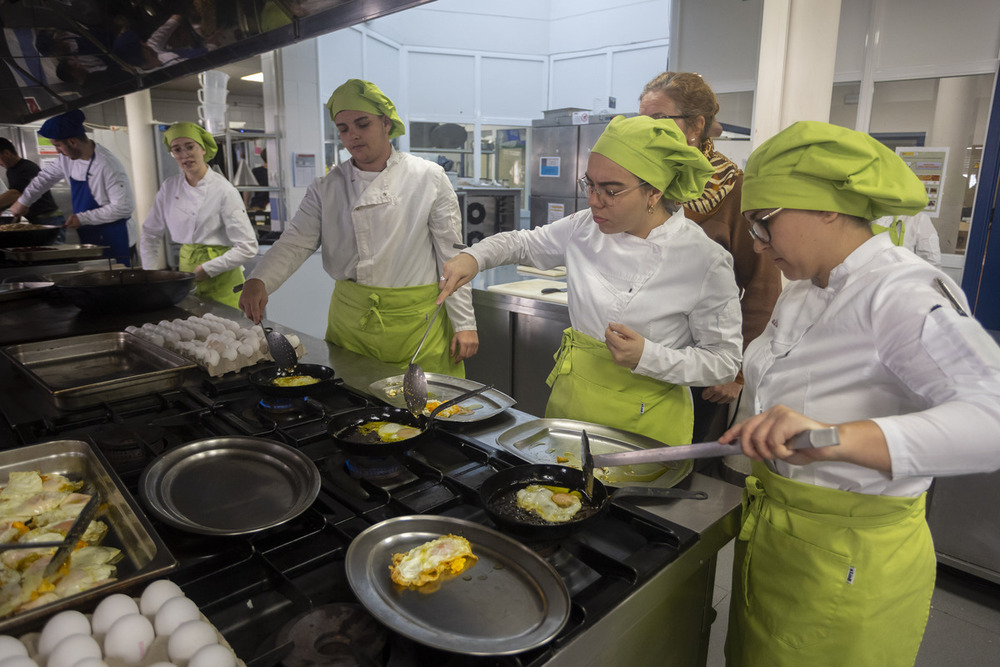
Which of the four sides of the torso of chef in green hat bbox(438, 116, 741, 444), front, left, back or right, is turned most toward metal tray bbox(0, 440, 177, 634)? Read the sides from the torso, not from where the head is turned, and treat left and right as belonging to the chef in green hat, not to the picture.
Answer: front

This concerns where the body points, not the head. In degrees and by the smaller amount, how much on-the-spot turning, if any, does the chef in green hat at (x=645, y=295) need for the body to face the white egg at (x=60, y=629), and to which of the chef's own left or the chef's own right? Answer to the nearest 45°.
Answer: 0° — they already face it

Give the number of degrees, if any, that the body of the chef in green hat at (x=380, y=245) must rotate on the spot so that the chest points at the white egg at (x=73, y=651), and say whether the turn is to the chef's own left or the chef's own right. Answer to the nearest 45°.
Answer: approximately 45° to the chef's own left

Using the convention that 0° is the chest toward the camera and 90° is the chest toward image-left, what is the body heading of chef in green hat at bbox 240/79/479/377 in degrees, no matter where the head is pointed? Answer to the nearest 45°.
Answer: approximately 45°

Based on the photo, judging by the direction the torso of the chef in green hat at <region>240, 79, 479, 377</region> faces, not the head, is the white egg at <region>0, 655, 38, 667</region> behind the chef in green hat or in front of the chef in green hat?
in front

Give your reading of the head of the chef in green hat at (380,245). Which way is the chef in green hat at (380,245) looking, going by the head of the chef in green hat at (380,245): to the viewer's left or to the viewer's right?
to the viewer's left

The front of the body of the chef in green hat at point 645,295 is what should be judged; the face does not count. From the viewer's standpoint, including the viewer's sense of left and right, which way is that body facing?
facing the viewer and to the left of the viewer

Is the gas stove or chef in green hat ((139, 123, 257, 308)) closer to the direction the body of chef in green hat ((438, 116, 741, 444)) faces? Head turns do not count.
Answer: the gas stove

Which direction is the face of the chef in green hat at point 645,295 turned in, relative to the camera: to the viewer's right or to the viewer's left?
to the viewer's left

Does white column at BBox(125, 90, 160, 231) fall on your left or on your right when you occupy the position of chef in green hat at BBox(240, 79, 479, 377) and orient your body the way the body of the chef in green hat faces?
on your right

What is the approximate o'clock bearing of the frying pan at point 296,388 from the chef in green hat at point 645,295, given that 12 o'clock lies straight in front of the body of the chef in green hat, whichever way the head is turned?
The frying pan is roughly at 1 o'clock from the chef in green hat.

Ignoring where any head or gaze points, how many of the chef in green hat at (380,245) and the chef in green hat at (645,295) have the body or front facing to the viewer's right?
0

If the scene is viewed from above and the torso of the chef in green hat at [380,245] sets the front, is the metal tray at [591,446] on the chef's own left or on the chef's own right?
on the chef's own left
